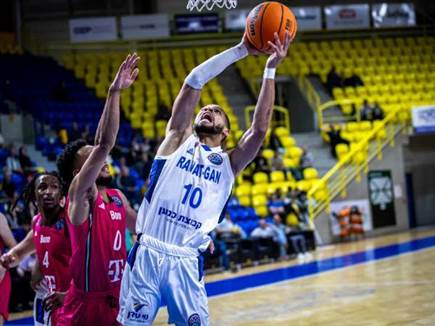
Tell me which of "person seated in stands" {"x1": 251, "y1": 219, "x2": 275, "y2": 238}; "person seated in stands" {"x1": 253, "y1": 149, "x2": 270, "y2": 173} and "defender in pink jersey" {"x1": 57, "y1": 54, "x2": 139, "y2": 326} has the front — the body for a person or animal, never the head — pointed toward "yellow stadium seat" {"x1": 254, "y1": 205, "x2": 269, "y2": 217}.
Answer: "person seated in stands" {"x1": 253, "y1": 149, "x2": 270, "y2": 173}

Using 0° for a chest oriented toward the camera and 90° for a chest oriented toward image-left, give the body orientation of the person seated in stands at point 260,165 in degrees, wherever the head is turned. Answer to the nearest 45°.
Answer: approximately 0°

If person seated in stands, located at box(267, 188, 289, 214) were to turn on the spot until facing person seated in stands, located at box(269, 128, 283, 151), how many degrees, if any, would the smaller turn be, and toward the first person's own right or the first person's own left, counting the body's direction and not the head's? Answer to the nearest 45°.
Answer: approximately 180°

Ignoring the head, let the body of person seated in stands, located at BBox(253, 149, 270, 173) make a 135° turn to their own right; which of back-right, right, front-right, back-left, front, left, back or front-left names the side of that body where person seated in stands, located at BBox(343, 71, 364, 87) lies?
right

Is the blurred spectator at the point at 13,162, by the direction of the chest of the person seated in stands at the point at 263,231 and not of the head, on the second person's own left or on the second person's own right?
on the second person's own right

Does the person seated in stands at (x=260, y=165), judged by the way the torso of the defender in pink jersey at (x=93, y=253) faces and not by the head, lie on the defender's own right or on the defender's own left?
on the defender's own left
